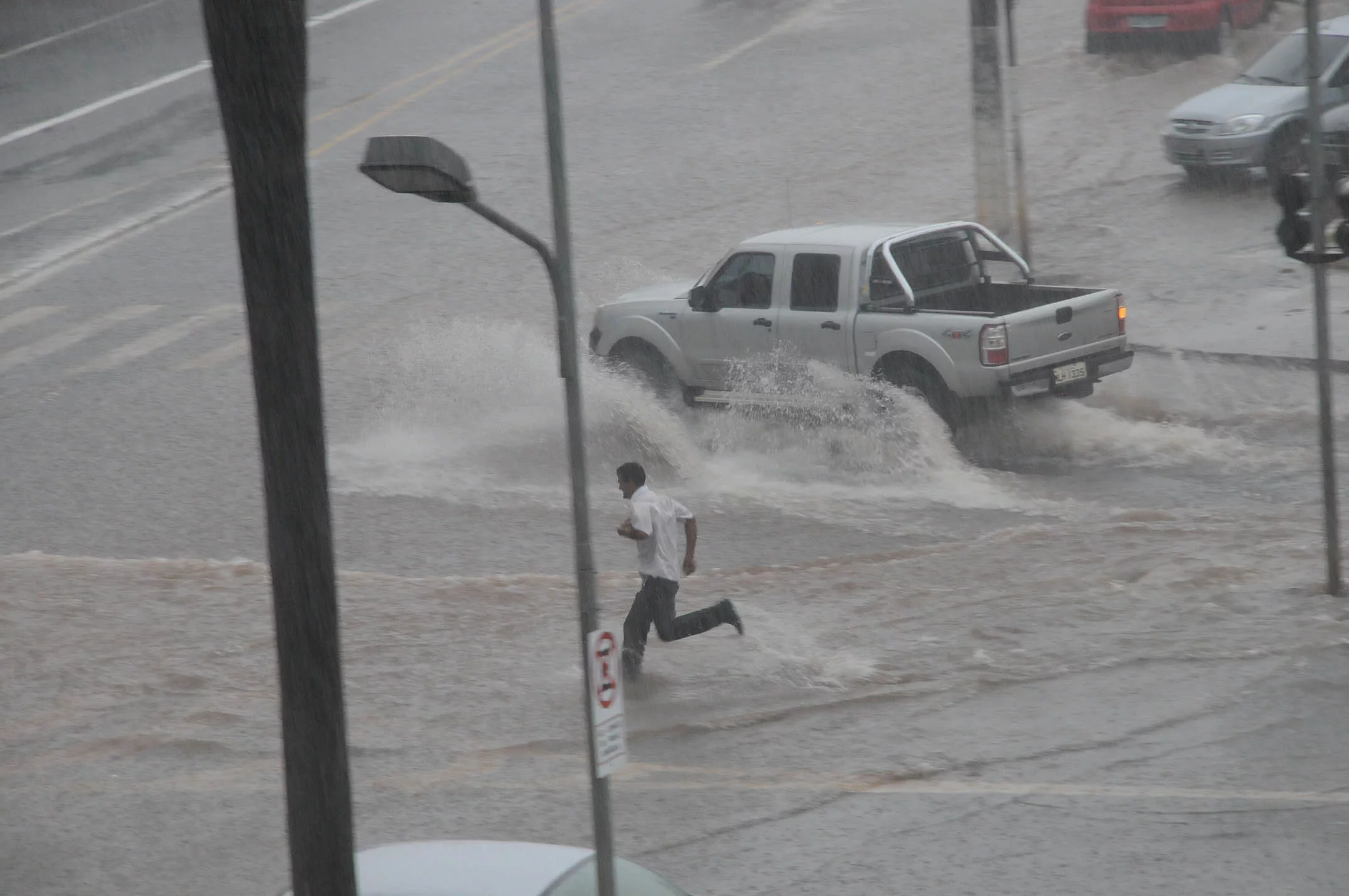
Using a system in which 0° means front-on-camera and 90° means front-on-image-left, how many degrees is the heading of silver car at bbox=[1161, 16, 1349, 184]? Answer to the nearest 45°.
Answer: approximately 45°

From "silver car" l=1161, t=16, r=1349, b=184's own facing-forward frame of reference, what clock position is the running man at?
The running man is roughly at 11 o'clock from the silver car.

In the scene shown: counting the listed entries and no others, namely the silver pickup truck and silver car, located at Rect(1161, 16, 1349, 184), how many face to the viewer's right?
0

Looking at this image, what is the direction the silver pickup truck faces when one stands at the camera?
facing away from the viewer and to the left of the viewer

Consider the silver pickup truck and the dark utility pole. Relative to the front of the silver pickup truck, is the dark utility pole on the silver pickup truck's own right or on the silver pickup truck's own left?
on the silver pickup truck's own left

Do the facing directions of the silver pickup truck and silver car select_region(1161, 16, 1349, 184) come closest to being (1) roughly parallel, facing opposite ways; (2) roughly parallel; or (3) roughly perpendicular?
roughly perpendicular

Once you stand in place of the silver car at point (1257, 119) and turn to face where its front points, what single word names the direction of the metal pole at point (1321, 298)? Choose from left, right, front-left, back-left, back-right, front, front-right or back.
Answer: front-left

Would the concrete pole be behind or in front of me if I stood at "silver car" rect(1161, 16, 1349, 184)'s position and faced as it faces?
in front

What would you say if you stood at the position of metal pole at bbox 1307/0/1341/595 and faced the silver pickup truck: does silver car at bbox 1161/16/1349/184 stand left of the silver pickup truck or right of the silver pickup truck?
right

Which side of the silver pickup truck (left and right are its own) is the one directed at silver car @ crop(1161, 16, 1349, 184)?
right

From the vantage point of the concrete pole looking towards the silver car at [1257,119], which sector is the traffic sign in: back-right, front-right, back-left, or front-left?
back-right
